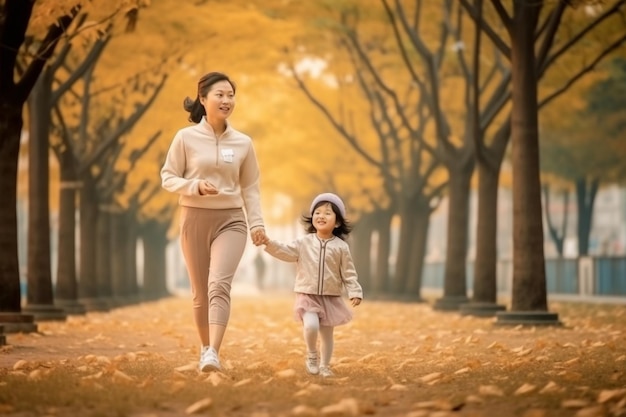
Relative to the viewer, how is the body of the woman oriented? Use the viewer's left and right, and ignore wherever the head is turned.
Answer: facing the viewer

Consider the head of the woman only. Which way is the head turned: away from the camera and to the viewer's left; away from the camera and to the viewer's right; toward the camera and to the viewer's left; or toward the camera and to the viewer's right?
toward the camera and to the viewer's right

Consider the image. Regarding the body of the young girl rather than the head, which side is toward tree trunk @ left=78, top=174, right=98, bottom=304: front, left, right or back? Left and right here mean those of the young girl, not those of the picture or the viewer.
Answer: back

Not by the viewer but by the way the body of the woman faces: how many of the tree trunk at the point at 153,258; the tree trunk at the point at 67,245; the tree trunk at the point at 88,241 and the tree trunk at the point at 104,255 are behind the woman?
4

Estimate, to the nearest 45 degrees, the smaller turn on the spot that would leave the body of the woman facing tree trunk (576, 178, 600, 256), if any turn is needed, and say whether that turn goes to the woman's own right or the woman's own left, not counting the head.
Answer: approximately 135° to the woman's own left

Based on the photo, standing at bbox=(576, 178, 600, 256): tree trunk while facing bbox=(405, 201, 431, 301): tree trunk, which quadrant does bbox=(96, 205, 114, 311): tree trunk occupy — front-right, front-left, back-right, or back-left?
front-right

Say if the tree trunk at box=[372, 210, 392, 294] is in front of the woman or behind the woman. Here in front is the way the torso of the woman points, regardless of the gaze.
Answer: behind

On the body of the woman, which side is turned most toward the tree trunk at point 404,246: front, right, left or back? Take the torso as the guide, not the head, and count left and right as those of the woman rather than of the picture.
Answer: back

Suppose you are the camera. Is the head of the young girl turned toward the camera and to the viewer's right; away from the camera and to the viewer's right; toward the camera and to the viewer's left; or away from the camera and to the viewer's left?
toward the camera and to the viewer's left

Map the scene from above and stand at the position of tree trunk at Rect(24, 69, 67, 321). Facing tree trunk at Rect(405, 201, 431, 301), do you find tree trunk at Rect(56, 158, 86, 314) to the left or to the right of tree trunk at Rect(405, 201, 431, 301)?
left

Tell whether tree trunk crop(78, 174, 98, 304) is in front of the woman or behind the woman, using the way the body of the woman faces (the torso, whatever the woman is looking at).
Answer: behind

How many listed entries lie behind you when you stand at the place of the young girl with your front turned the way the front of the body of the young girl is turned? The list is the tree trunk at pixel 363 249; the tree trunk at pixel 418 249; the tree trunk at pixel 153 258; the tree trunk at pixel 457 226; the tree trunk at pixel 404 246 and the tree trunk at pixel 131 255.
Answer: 6

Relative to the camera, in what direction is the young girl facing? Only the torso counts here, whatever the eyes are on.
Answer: toward the camera

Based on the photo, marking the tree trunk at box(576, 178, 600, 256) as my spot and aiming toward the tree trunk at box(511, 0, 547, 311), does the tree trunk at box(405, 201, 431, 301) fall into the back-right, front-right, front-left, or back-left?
front-right

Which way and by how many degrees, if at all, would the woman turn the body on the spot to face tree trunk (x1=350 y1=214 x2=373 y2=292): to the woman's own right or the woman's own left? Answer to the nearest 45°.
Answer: approximately 180°

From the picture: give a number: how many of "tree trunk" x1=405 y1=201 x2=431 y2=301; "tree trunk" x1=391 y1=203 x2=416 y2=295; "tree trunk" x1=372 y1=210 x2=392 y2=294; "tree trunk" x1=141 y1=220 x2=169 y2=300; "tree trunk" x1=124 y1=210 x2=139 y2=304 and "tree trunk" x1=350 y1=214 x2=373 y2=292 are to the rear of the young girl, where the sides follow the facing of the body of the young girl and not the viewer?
6

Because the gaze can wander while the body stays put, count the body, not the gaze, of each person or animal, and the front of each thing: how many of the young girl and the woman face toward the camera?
2

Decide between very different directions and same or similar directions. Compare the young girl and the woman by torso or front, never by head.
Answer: same or similar directions

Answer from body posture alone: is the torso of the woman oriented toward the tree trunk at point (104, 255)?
no
